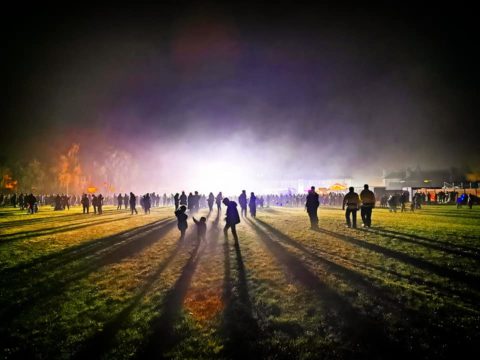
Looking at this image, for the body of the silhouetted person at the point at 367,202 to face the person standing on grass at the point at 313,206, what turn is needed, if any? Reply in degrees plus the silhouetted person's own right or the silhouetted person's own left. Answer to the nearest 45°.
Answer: approximately 90° to the silhouetted person's own left

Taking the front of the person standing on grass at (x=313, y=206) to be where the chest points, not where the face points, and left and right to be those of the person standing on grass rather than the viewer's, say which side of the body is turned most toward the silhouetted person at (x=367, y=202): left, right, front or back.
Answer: right

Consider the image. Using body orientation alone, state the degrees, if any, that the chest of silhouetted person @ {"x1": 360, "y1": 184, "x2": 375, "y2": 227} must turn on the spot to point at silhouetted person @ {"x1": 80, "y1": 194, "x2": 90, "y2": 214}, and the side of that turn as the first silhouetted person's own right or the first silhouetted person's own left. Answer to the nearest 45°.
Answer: approximately 90° to the first silhouetted person's own left

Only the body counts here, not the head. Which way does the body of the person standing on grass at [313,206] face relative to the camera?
away from the camera

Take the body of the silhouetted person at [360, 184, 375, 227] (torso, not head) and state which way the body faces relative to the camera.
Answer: away from the camera

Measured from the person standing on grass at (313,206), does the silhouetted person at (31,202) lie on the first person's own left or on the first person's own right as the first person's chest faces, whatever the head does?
on the first person's own left

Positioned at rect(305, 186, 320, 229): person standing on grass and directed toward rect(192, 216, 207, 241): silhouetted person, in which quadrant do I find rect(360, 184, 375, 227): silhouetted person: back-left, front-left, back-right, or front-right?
back-left

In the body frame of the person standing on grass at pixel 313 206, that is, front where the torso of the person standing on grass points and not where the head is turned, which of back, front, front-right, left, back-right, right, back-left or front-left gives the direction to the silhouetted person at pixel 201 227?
back-left

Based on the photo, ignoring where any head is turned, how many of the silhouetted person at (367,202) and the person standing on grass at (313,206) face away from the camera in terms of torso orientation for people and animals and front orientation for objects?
2

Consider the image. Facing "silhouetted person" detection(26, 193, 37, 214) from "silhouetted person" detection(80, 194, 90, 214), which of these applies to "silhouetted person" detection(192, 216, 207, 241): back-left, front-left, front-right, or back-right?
back-left

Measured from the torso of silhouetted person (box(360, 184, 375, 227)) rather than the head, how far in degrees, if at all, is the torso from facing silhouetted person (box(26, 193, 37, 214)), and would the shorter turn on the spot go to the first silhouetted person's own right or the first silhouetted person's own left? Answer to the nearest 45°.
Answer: approximately 90° to the first silhouetted person's own left

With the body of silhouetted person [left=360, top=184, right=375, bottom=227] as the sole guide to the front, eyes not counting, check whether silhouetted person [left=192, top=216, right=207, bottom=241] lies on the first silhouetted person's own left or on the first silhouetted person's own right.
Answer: on the first silhouetted person's own left
